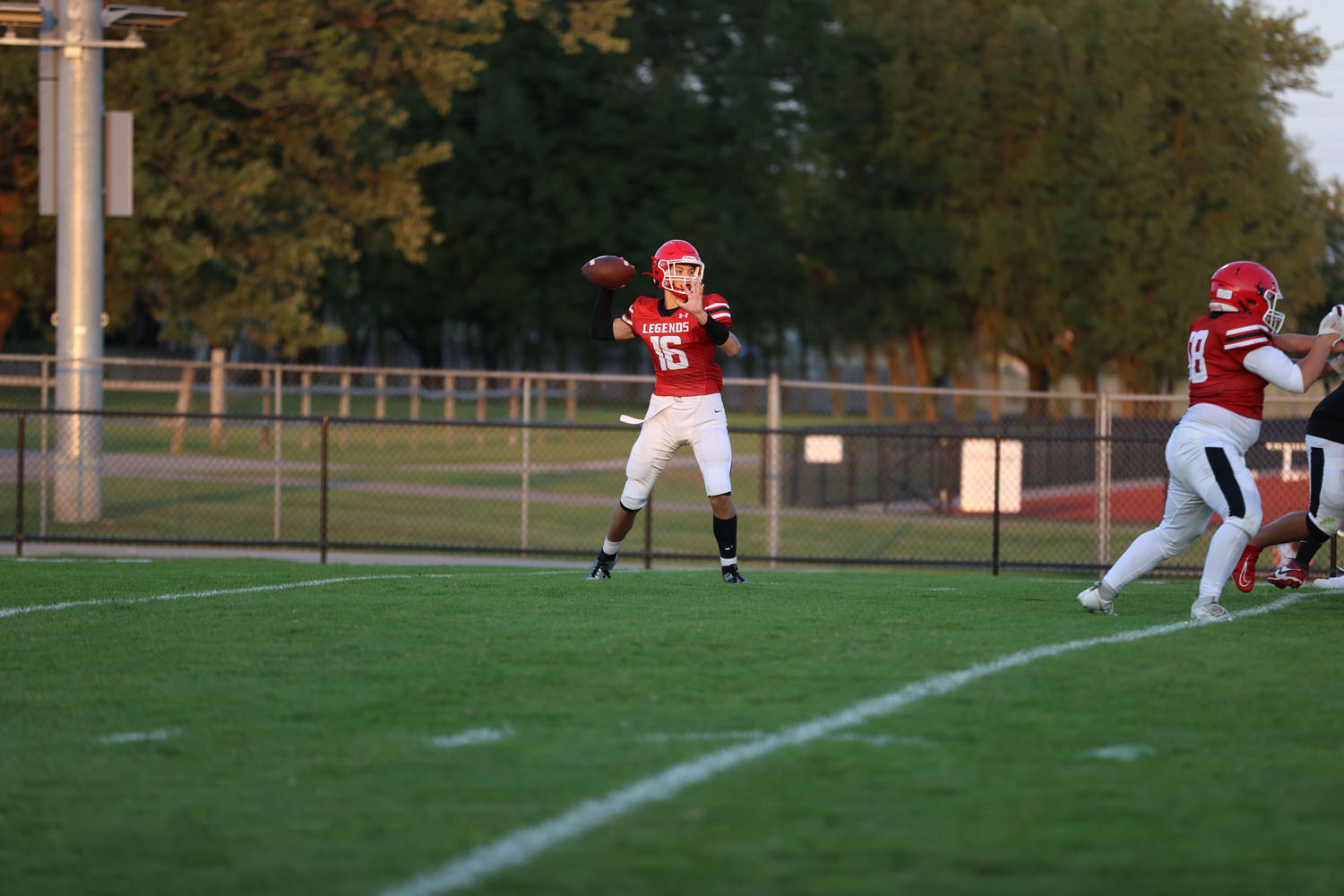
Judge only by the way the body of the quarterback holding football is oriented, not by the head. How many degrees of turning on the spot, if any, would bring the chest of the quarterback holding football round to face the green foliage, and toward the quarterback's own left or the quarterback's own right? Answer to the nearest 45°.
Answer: approximately 180°

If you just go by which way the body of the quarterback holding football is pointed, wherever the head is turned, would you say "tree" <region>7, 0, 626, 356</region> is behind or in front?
behind

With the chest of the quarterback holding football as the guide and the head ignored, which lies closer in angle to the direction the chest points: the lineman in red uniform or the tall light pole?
the lineman in red uniform

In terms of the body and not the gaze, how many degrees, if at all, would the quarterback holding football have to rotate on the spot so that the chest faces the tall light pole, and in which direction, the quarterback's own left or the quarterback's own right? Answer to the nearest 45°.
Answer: approximately 135° to the quarterback's own right

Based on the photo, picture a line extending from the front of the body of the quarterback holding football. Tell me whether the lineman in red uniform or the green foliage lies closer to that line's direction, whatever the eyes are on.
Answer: the lineman in red uniform

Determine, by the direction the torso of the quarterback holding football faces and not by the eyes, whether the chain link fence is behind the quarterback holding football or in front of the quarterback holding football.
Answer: behind

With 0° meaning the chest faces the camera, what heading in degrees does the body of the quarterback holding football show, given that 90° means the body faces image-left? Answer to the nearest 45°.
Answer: approximately 0°
